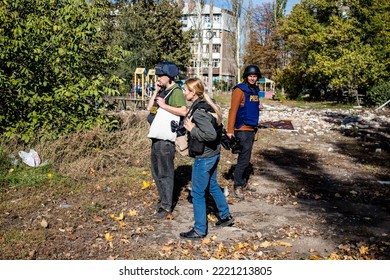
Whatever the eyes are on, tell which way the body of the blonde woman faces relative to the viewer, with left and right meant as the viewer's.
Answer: facing to the left of the viewer

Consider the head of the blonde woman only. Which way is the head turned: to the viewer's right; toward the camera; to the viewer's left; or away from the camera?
to the viewer's left

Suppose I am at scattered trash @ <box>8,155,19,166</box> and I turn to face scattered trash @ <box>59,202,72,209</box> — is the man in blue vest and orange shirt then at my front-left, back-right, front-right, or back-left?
front-left

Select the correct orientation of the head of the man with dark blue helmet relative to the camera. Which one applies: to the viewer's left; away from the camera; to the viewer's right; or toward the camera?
to the viewer's left

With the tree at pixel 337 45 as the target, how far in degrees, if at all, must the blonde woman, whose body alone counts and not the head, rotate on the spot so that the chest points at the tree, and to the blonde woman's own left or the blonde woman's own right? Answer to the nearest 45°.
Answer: approximately 90° to the blonde woman's own right

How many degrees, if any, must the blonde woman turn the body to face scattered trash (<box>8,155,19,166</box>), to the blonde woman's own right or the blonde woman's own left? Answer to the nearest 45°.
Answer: approximately 45° to the blonde woman's own right

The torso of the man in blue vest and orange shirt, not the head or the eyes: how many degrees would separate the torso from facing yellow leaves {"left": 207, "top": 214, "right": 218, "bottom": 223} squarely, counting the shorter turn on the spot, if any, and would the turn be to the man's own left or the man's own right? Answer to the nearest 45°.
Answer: approximately 45° to the man's own right

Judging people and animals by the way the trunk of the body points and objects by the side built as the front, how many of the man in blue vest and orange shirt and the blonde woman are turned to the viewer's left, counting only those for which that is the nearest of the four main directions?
1

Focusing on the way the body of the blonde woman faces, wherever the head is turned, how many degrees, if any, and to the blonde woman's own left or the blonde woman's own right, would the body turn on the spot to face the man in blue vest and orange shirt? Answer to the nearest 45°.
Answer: approximately 90° to the blonde woman's own right

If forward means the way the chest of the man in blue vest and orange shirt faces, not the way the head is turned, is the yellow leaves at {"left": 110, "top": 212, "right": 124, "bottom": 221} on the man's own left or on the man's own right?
on the man's own right

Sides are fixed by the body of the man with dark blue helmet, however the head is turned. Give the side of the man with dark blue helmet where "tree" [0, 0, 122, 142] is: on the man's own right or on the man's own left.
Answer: on the man's own right

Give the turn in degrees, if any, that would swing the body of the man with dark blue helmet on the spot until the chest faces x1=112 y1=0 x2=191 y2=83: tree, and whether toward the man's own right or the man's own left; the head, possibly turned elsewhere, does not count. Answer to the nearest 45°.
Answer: approximately 135° to the man's own right
